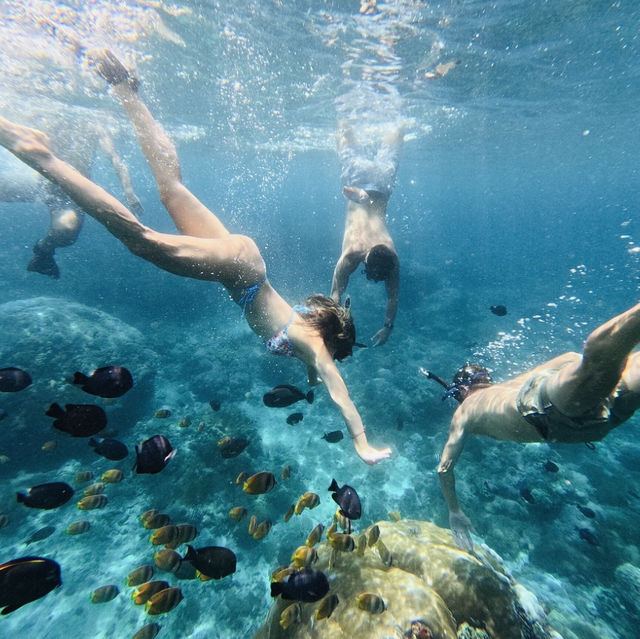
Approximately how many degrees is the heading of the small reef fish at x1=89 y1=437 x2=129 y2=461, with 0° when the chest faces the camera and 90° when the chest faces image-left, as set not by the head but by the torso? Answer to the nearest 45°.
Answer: approximately 270°

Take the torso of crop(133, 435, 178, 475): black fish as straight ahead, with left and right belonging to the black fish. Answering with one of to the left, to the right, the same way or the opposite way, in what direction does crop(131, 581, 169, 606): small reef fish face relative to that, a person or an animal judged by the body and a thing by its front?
the opposite way

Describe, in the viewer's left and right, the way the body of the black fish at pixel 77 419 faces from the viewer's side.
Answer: facing to the right of the viewer

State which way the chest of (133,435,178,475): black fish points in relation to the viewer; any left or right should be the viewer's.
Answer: facing to the right of the viewer

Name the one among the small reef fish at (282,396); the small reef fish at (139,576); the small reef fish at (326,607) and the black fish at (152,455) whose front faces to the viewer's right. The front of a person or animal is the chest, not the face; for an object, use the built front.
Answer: the black fish

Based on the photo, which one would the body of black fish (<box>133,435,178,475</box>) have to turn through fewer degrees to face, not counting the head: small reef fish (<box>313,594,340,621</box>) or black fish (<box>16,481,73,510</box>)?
the small reef fish

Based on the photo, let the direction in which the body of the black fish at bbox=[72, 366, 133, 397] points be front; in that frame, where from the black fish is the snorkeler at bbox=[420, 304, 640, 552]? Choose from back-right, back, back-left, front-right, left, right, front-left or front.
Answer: front-right

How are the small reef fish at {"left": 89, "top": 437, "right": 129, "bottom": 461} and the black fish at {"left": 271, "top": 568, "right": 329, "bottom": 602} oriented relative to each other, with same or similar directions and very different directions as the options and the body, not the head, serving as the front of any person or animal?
same or similar directions

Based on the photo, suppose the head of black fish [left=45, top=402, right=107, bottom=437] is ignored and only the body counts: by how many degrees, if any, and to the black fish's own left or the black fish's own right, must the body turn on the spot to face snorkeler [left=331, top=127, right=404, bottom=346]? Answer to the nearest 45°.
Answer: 0° — it already faces them
